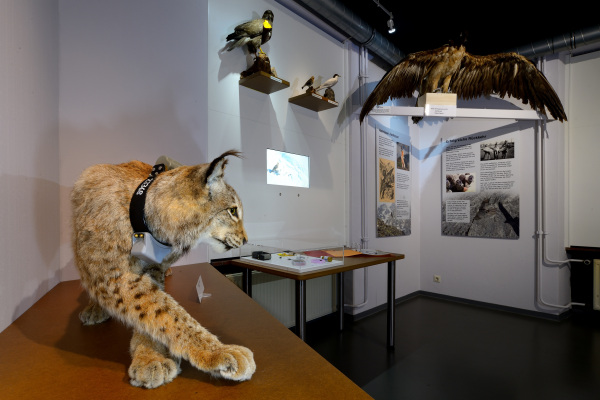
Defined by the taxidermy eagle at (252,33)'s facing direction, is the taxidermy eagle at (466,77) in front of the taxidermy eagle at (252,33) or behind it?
in front

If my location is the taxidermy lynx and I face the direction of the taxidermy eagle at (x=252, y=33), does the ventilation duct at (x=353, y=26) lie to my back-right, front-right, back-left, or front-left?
front-right

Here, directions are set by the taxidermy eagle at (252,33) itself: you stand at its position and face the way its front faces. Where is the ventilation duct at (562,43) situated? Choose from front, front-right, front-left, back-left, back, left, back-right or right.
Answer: front

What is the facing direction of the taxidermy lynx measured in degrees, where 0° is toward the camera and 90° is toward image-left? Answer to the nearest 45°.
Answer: approximately 315°

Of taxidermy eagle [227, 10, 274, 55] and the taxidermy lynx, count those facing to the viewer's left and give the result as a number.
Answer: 0

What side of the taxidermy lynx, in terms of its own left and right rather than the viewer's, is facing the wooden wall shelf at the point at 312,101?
left

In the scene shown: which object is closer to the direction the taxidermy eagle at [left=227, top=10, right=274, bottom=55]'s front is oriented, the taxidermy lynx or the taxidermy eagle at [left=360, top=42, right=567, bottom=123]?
the taxidermy eagle

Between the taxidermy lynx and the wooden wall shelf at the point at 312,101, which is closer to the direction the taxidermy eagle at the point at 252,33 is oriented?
the wooden wall shelf

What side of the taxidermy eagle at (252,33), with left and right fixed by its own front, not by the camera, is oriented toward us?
right

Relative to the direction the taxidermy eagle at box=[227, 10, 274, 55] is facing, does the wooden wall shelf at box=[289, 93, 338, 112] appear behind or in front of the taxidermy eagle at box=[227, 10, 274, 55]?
in front

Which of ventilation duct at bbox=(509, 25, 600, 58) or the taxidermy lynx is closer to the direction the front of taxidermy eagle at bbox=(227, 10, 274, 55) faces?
the ventilation duct
